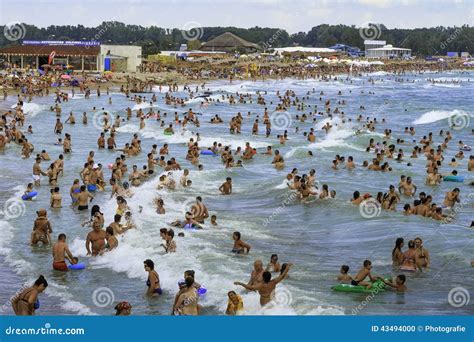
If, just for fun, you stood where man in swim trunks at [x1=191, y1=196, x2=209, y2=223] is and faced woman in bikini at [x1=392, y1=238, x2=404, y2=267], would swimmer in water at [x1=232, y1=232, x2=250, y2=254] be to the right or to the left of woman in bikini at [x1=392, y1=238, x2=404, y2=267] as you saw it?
right

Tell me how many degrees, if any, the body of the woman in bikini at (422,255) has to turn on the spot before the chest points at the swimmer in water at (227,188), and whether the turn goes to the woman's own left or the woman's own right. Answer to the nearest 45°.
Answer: approximately 90° to the woman's own right

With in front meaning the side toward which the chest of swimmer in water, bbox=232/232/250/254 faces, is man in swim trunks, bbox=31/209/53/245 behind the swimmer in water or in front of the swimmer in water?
in front

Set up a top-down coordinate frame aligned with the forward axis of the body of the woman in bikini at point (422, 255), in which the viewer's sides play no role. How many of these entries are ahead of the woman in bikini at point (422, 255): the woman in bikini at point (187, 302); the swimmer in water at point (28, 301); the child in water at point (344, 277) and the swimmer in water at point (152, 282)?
4

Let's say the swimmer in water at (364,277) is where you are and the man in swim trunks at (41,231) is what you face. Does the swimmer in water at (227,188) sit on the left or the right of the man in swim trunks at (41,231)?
right
